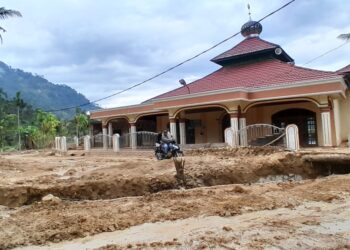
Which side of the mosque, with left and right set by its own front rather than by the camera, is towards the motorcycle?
front

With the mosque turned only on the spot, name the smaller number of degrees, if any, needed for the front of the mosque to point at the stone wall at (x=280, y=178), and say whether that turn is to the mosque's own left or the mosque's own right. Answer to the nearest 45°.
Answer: approximately 45° to the mosque's own left

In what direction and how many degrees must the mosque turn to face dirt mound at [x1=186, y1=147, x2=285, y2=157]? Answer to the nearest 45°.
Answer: approximately 45° to its left

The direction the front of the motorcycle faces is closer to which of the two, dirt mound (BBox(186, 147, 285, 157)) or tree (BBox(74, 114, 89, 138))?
the dirt mound

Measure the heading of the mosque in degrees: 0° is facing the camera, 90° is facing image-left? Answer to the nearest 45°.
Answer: approximately 45°
